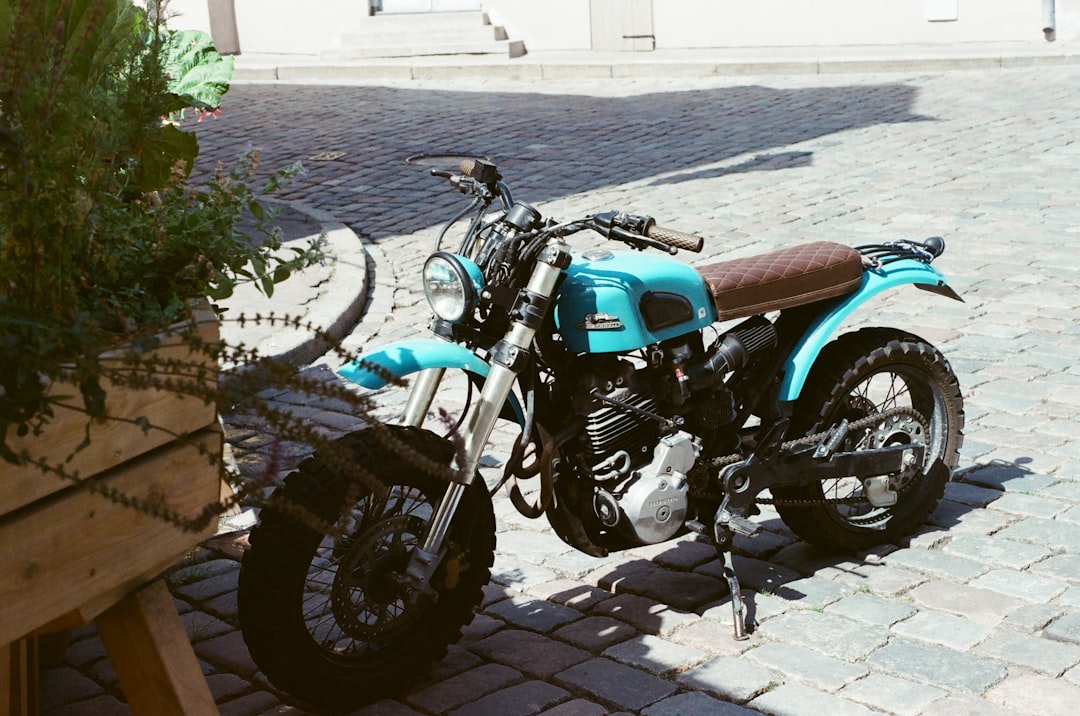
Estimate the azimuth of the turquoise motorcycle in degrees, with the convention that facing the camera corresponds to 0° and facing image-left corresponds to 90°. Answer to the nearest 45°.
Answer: approximately 45°

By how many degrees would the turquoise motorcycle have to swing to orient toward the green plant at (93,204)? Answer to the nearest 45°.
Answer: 0° — it already faces it

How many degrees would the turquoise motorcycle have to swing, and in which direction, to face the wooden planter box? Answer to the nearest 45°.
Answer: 0° — it already faces it
